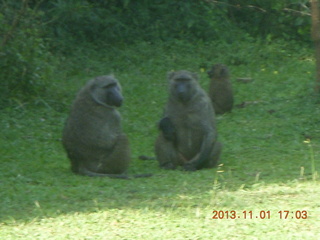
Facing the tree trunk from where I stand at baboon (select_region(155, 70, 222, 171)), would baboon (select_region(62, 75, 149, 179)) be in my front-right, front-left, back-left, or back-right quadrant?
back-left

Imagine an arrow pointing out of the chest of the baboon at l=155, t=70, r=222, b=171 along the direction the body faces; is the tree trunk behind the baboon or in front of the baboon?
behind

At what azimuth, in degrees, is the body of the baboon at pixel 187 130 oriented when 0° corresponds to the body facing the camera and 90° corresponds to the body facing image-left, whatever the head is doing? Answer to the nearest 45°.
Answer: approximately 0°

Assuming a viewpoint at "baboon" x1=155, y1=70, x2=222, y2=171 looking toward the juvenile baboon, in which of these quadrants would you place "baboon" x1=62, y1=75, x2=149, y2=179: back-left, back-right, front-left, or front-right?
back-left

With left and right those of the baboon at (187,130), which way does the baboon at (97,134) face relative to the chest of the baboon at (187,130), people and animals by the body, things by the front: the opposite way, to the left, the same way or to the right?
to the left

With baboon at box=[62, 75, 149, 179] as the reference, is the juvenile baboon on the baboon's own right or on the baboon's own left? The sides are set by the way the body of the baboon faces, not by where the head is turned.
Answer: on the baboon's own left

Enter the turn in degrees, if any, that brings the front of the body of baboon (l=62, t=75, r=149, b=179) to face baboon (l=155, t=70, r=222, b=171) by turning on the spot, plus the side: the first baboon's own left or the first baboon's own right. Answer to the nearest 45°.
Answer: approximately 45° to the first baboon's own left

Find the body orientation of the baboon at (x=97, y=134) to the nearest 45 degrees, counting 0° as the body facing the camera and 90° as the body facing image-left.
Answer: approximately 270°

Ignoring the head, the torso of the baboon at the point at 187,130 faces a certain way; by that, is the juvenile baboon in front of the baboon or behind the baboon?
behind

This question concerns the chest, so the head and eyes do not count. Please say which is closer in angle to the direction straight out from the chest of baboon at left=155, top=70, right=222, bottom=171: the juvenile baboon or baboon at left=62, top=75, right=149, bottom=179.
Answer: the baboon

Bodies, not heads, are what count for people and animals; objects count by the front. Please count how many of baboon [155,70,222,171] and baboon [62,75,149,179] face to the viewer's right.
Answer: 1
